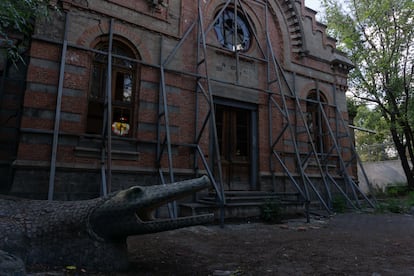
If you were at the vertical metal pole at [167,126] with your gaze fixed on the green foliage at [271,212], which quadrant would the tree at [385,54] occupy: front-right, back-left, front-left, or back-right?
front-left

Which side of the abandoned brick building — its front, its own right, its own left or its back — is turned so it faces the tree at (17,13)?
right

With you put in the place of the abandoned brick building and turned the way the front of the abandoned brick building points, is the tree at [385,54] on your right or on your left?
on your left

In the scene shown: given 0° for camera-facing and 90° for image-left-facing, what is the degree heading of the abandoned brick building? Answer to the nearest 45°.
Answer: approximately 315°

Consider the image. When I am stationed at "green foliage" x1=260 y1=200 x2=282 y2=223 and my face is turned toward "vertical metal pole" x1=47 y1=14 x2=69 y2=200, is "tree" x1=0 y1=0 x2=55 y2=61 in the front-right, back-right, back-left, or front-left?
front-left
